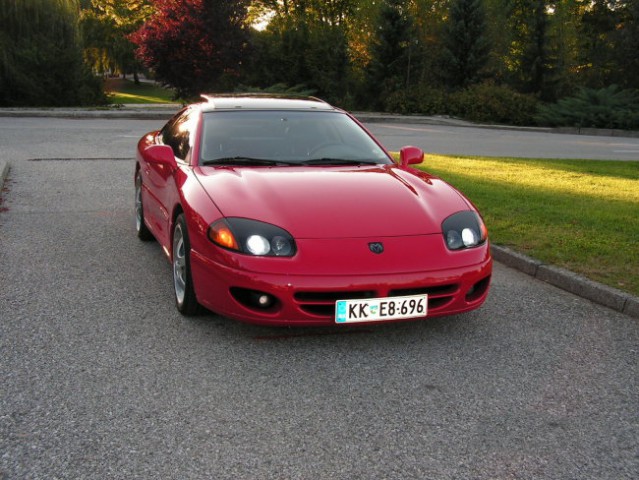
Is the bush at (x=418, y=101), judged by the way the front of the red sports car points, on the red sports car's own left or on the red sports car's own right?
on the red sports car's own left

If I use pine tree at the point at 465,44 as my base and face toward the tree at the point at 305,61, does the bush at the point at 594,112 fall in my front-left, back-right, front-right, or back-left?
back-left

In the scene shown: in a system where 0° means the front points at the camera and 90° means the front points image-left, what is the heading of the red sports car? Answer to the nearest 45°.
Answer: approximately 315°

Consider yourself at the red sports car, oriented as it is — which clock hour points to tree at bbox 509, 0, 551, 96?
The tree is roughly at 8 o'clock from the red sports car.

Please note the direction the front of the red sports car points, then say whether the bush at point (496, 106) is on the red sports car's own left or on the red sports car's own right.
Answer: on the red sports car's own left

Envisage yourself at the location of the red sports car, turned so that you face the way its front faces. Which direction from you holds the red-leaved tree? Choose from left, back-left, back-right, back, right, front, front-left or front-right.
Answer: back-left

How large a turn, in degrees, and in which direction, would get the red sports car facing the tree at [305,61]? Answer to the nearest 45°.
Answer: approximately 135° to its left

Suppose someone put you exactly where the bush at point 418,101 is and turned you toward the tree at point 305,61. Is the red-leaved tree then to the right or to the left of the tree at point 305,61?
left

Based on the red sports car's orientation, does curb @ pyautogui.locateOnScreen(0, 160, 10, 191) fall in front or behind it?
behind
